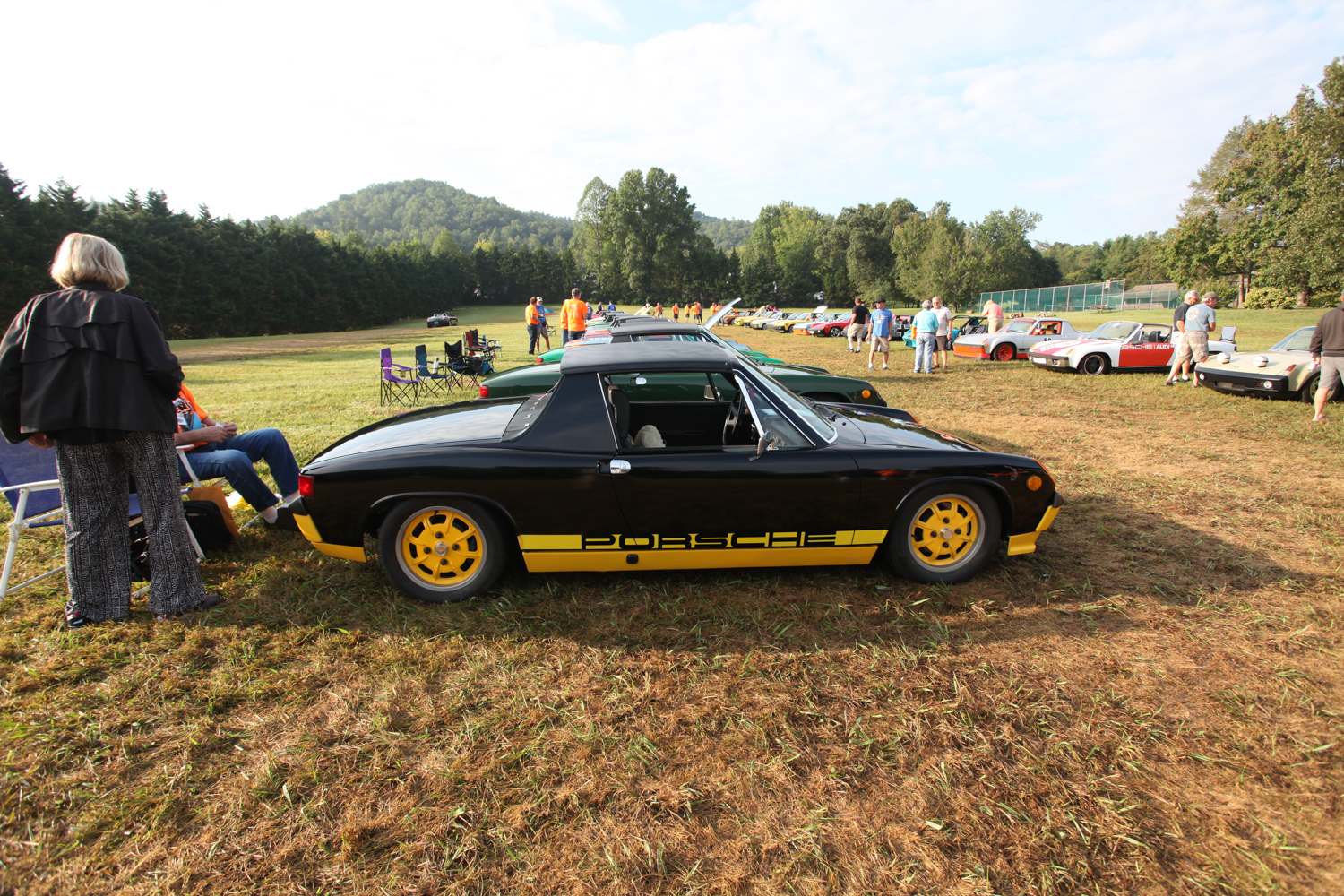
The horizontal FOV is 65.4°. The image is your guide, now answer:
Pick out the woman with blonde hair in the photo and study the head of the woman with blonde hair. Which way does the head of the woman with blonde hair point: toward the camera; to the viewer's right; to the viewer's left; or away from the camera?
away from the camera

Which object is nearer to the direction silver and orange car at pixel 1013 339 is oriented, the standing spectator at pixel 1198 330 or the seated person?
the seated person

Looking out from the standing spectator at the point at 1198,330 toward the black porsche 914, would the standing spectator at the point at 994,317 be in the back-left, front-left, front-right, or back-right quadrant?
back-right

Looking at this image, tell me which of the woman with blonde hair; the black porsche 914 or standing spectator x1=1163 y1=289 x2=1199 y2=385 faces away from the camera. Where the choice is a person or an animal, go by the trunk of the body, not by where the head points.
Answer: the woman with blonde hair

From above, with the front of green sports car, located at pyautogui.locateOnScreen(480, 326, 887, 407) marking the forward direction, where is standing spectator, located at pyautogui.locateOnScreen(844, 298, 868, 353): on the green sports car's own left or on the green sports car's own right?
on the green sports car's own left

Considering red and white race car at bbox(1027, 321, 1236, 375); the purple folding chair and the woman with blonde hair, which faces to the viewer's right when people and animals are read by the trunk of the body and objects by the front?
the purple folding chair

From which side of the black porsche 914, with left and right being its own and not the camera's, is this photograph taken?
right

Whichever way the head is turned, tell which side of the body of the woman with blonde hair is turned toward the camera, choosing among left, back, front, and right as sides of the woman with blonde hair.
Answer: back
